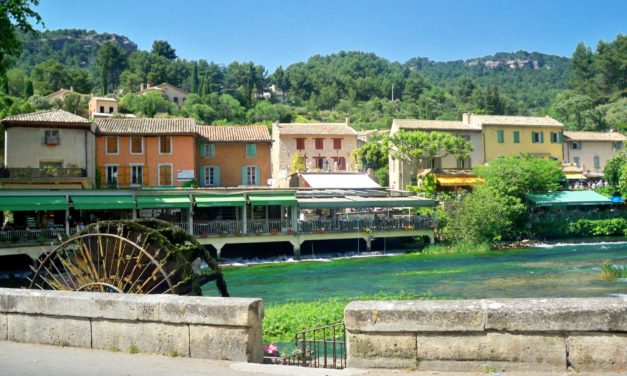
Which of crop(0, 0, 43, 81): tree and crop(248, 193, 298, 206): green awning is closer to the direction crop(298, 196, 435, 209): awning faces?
the tree

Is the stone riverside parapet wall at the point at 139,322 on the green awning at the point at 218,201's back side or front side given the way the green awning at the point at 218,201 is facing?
on the front side

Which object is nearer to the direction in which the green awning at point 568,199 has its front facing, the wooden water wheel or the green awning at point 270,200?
the wooden water wheel

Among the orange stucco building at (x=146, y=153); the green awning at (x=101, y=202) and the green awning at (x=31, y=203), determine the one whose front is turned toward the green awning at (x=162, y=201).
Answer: the orange stucco building

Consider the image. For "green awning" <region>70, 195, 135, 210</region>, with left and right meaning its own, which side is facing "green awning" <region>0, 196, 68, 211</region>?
right

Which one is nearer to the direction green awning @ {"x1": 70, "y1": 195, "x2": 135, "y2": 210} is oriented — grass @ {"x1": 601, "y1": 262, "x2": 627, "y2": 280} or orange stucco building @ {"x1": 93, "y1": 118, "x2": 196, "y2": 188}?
the grass

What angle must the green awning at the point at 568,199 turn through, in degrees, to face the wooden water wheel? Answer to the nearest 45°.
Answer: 0° — it already faces it

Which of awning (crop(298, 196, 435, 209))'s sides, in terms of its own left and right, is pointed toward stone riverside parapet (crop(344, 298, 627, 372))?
front

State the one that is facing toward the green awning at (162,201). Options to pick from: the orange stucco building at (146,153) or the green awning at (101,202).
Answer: the orange stucco building

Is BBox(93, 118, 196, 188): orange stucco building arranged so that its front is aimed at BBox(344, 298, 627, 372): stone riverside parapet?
yes

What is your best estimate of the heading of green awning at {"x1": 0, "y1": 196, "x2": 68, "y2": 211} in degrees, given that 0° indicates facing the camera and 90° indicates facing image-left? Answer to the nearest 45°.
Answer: approximately 0°

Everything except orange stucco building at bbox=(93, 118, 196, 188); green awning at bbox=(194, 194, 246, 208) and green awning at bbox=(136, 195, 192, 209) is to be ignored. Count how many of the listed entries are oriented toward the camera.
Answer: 3
